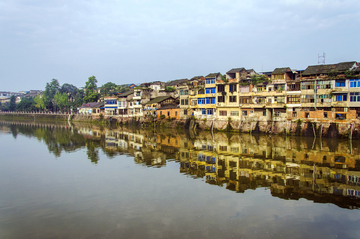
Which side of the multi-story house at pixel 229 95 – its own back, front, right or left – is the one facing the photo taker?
front

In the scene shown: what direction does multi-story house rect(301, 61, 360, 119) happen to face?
toward the camera

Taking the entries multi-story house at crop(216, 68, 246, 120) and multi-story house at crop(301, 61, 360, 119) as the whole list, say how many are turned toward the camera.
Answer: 2

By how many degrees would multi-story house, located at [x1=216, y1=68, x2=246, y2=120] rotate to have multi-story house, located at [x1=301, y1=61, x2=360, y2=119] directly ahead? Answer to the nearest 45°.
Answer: approximately 45° to its left

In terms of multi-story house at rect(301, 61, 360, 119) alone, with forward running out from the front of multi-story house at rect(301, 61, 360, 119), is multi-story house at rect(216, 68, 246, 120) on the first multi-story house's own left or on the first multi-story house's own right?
on the first multi-story house's own right
